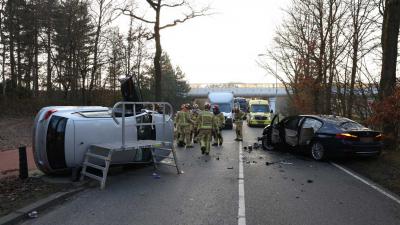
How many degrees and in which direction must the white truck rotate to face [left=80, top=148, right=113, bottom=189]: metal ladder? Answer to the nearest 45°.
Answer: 0° — it already faces it

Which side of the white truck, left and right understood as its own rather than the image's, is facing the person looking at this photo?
front

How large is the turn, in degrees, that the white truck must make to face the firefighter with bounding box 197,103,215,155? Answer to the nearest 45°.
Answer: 0° — it already faces them

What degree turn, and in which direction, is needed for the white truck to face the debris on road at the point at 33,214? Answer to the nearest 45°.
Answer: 0° — it already faces it

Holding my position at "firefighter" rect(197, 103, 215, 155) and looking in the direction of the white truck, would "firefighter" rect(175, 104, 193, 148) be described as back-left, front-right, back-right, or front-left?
front-left

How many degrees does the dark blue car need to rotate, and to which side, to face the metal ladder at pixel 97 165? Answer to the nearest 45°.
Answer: approximately 90° to its left

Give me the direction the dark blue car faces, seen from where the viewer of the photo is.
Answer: facing away from the viewer and to the left of the viewer

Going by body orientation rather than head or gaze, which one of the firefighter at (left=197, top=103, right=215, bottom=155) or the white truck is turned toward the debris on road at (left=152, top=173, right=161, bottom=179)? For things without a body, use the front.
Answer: the white truck

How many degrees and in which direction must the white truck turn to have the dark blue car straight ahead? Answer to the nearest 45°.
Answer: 0° — it already faces it

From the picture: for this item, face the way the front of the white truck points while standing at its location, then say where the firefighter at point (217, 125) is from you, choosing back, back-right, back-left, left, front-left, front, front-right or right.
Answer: front
